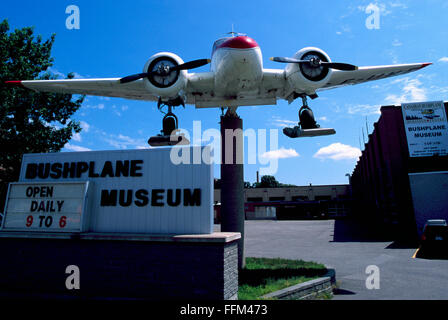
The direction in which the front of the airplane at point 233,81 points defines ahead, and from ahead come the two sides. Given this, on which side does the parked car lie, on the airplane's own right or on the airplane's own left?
on the airplane's own left

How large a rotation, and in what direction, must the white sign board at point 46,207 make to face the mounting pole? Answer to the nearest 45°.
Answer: approximately 90° to its left

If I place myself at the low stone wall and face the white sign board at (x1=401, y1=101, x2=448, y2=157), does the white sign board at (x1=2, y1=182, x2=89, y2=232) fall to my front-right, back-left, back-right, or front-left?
back-left

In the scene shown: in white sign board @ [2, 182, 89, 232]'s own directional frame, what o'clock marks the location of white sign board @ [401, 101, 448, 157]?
white sign board @ [401, 101, 448, 157] is roughly at 9 o'clock from white sign board @ [2, 182, 89, 232].

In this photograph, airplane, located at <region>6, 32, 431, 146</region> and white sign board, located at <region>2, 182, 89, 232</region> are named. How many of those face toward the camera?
2

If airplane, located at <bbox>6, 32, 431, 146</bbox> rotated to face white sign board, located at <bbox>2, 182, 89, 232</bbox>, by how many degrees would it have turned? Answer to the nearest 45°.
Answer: approximately 90° to its right

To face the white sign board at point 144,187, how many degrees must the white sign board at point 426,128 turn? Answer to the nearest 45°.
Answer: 0° — it already faces it

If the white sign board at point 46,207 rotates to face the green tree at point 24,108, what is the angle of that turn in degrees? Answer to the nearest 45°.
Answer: approximately 180°
